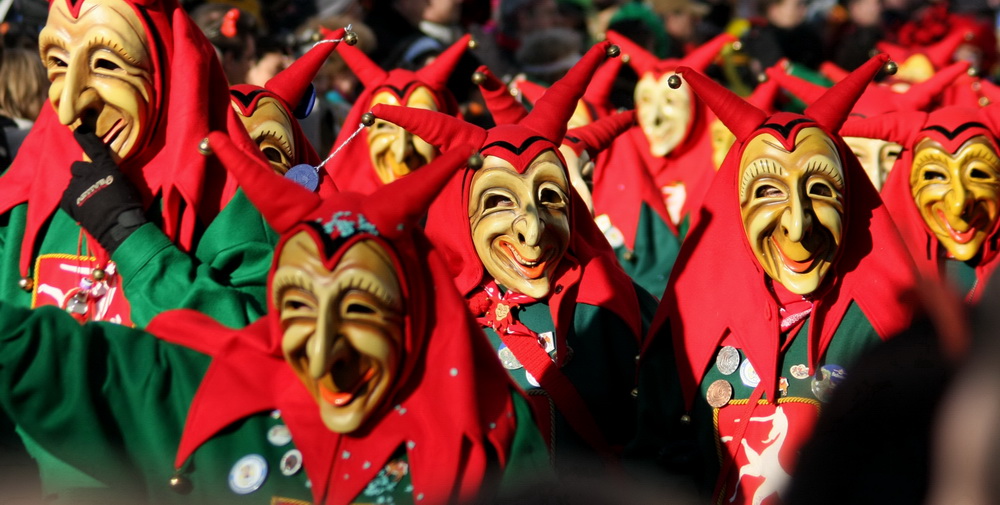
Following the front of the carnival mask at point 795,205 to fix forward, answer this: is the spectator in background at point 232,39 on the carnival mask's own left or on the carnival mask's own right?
on the carnival mask's own right

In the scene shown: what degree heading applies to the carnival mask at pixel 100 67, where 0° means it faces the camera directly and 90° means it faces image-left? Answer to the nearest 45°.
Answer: approximately 45°

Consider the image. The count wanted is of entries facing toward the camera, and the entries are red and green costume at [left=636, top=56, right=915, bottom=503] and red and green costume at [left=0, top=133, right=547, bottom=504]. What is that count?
2

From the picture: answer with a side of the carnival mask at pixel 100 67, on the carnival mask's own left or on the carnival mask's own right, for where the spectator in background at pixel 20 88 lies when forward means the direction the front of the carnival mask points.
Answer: on the carnival mask's own right

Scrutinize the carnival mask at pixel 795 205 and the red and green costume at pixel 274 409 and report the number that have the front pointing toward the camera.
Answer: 2

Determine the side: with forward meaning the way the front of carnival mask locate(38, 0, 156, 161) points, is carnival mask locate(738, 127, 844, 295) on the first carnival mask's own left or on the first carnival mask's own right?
on the first carnival mask's own left

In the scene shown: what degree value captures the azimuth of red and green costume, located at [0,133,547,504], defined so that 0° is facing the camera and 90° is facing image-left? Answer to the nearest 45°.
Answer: approximately 0°
